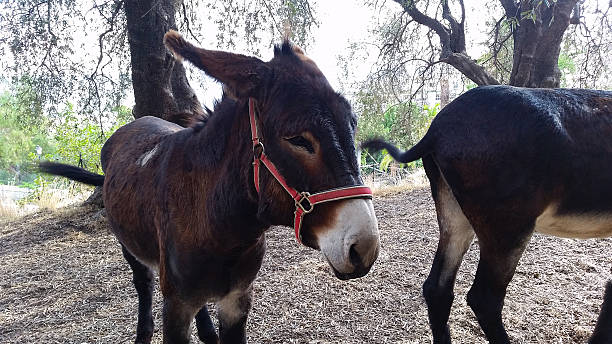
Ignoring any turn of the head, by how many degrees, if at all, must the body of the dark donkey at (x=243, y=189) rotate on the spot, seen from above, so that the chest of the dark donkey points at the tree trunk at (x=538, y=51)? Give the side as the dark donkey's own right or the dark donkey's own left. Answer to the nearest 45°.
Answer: approximately 90° to the dark donkey's own left

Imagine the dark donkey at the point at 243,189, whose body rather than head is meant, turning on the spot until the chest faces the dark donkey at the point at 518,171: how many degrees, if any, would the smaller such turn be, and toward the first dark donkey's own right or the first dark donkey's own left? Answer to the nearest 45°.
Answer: approximately 45° to the first dark donkey's own left

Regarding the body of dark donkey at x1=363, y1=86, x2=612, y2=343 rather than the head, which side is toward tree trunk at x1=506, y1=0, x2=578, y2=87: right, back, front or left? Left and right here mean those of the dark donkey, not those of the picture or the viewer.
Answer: left

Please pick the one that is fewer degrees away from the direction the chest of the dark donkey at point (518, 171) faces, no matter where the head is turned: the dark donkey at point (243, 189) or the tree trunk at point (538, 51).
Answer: the tree trunk

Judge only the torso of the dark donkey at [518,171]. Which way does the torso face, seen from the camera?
to the viewer's right

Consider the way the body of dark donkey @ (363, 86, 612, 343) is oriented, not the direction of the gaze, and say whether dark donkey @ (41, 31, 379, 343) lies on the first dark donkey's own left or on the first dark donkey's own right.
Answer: on the first dark donkey's own left

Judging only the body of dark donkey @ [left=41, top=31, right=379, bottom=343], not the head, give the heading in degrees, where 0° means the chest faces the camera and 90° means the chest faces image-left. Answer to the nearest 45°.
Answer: approximately 315°

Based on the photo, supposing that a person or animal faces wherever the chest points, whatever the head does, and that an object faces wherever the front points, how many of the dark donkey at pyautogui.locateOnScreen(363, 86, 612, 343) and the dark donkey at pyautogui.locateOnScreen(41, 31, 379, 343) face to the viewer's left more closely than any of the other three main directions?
0

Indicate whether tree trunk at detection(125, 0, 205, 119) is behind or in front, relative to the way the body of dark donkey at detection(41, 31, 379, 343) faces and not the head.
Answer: behind
